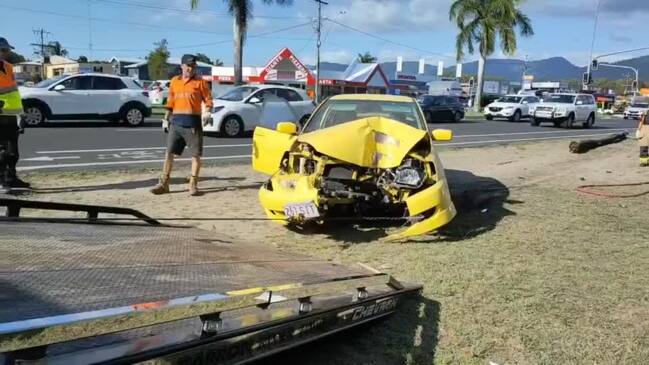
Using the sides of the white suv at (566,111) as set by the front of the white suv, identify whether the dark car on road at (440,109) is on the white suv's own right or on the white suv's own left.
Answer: on the white suv's own right

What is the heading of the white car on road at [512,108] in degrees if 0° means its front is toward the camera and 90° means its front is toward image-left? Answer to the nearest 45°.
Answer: approximately 45°

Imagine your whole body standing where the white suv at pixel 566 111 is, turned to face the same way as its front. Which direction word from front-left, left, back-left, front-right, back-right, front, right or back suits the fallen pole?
front-left

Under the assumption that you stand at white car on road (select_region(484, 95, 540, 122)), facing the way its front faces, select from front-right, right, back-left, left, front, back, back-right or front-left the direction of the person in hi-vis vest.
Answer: front-left

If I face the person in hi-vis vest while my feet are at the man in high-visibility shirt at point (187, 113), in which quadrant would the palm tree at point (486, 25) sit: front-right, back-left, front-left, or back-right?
back-right

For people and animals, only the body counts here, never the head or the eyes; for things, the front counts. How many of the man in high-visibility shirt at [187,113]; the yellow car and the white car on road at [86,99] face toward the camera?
2

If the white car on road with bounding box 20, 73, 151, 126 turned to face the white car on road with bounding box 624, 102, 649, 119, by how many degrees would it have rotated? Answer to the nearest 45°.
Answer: approximately 180°

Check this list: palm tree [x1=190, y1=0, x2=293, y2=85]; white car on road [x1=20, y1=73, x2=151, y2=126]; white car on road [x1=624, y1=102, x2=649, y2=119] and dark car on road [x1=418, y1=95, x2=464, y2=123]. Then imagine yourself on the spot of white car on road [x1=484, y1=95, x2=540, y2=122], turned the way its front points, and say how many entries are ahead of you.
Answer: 3

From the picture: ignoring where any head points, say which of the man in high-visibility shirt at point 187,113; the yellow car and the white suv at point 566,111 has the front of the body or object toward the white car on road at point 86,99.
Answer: the white suv

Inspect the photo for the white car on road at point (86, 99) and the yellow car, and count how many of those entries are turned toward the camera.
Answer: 1

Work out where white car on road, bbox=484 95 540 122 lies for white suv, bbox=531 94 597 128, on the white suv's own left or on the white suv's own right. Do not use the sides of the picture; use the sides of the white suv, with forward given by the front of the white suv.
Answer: on the white suv's own right

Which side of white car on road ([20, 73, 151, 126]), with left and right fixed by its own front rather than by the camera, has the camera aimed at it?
left
